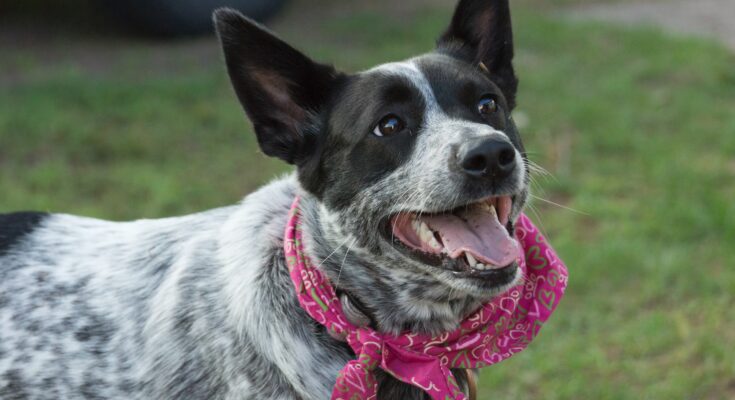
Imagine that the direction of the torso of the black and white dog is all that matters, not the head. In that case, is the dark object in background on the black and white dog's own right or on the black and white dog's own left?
on the black and white dog's own left

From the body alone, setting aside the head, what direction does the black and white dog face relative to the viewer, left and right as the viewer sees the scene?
facing the viewer and to the right of the viewer
